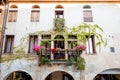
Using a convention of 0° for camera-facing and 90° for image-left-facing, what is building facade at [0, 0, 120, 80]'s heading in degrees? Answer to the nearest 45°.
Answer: approximately 0°
